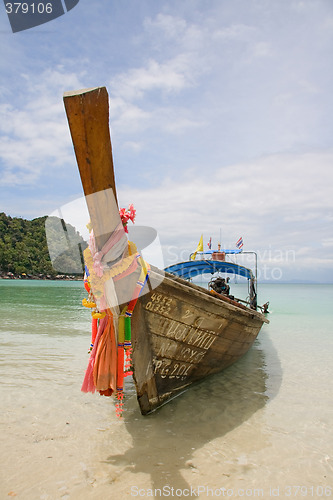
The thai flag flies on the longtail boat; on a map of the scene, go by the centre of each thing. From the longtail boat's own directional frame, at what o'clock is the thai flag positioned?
The thai flag is roughly at 5 o'clock from the longtail boat.

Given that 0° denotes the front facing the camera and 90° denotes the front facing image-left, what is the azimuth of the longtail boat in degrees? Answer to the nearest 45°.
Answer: approximately 45°
